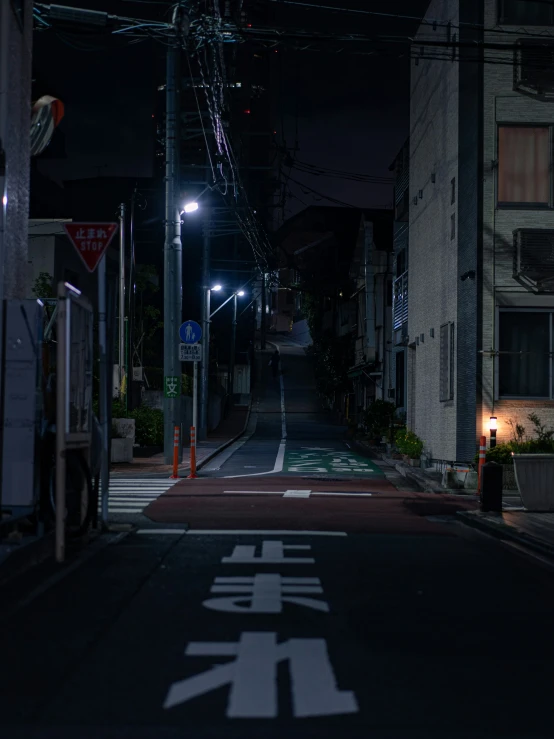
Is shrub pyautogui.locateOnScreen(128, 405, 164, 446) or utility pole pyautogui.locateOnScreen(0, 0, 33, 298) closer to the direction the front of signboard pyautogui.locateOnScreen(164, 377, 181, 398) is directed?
the utility pole

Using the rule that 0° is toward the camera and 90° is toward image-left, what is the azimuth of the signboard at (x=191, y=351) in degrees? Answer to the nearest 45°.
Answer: approximately 0°

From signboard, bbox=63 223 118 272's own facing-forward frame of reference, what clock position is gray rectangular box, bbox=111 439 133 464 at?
The gray rectangular box is roughly at 6 o'clock from the signboard.

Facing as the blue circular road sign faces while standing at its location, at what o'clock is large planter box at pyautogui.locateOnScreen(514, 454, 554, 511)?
The large planter box is roughly at 11 o'clock from the blue circular road sign.

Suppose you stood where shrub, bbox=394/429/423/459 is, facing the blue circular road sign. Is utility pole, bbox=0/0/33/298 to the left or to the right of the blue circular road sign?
left

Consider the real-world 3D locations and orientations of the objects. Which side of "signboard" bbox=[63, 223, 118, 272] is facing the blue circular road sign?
back

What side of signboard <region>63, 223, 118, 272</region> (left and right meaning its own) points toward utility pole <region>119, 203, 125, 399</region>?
back

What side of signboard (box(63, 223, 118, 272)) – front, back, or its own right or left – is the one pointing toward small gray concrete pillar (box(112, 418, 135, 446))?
back

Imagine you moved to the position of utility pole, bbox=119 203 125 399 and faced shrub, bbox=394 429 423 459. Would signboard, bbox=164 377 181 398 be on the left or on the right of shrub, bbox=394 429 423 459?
right

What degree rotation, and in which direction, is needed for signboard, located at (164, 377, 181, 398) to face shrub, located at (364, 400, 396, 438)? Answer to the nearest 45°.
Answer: approximately 135° to its left
